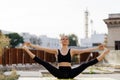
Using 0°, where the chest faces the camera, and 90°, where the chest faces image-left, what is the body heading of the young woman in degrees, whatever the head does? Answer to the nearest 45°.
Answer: approximately 0°
